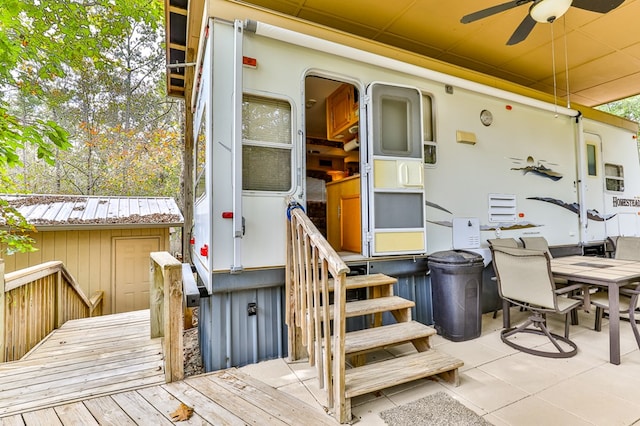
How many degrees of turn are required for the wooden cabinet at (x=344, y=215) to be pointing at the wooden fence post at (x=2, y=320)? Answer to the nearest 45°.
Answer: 0° — it already faces it

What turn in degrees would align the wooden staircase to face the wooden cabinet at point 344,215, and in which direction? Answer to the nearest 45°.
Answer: approximately 135° to its left

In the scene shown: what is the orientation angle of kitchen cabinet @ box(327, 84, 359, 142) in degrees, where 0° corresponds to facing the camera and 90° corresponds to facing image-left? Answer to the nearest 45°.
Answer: approximately 45°

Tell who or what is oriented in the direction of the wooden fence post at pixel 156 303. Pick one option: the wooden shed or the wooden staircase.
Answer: the wooden shed

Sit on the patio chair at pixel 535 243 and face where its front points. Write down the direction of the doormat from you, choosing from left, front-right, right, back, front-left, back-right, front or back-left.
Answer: front-right

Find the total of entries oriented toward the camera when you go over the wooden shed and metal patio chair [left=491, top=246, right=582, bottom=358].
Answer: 1

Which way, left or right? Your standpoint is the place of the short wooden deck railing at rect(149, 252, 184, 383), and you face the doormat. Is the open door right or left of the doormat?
left

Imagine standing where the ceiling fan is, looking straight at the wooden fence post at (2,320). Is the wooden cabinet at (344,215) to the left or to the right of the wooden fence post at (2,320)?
right

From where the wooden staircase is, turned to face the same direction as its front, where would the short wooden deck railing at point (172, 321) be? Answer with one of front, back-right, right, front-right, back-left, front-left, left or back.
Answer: back-right

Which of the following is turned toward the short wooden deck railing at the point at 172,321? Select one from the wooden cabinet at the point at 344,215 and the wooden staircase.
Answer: the wooden cabinet
